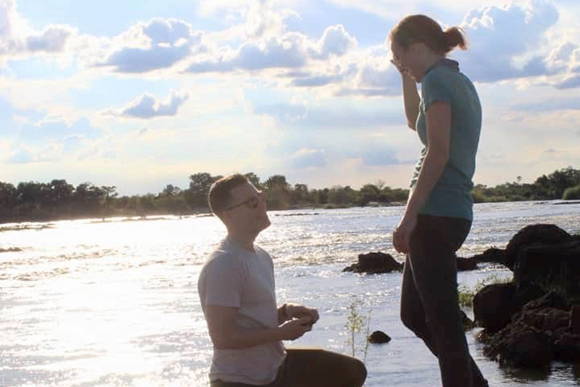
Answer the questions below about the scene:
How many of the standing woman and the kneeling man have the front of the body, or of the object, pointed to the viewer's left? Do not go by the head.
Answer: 1

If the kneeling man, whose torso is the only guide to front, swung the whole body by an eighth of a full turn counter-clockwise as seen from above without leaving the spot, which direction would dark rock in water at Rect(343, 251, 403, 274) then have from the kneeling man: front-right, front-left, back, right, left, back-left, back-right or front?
front-left

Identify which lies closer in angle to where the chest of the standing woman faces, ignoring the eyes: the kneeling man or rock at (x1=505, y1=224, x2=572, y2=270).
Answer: the kneeling man

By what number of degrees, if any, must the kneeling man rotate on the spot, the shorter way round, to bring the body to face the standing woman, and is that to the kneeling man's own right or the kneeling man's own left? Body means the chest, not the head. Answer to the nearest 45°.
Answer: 0° — they already face them

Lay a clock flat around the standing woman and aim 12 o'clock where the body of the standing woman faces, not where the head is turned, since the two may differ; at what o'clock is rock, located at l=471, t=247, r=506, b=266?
The rock is roughly at 3 o'clock from the standing woman.

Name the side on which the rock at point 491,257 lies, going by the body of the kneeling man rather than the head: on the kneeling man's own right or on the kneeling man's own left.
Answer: on the kneeling man's own left

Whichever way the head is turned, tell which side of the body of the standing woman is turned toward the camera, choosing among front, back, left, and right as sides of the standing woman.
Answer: left

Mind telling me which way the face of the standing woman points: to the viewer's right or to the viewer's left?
to the viewer's left

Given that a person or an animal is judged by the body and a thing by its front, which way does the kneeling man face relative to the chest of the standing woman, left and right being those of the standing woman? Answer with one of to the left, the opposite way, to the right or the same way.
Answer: the opposite way

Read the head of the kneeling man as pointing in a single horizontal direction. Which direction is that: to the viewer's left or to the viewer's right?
to the viewer's right

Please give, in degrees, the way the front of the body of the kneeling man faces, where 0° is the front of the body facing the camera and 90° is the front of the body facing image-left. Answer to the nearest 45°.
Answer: approximately 270°

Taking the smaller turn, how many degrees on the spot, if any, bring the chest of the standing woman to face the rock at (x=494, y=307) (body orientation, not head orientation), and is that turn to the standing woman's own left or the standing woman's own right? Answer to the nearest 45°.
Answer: approximately 90° to the standing woman's own right
